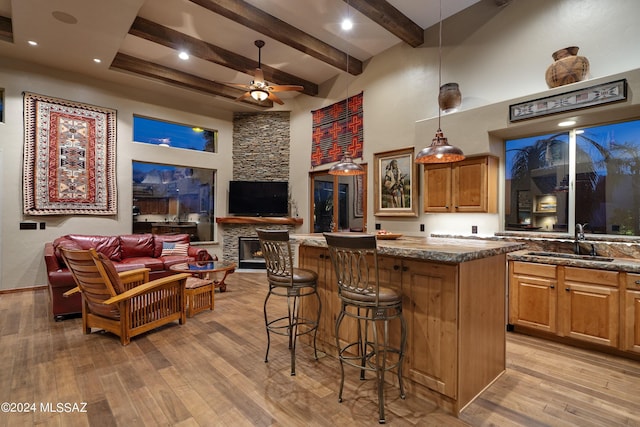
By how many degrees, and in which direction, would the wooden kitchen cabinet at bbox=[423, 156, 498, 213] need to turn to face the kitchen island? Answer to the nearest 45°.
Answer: approximately 45° to its left

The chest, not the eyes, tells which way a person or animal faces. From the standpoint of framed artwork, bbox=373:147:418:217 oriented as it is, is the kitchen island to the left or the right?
on its left

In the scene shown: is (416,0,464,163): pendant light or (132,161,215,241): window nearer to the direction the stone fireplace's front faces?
the pendant light

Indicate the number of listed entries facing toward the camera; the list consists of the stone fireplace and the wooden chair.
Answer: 1

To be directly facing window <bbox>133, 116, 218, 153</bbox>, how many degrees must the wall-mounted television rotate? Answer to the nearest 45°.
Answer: approximately 90° to its right

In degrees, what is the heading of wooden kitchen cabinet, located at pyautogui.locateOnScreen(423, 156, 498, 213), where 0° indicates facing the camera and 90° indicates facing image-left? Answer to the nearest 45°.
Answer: approximately 45°

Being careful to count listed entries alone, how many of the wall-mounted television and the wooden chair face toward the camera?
1

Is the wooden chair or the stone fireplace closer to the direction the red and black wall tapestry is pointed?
the wooden chair
